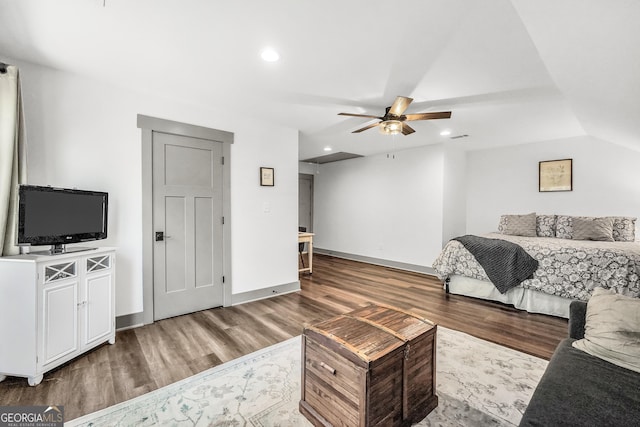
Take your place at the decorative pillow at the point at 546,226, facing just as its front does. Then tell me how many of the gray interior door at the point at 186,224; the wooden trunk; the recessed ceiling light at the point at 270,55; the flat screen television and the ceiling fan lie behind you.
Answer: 0

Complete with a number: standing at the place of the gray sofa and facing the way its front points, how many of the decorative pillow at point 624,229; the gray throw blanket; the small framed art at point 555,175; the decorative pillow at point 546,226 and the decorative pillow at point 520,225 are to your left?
0

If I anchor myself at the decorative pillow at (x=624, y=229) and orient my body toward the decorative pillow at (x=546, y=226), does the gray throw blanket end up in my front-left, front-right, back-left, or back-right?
front-left

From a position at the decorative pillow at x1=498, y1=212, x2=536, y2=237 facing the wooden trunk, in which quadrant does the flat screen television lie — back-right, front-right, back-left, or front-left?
front-right

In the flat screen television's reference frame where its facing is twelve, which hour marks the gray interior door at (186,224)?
The gray interior door is roughly at 10 o'clock from the flat screen television.

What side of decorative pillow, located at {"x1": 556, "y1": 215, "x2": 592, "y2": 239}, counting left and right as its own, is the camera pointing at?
front

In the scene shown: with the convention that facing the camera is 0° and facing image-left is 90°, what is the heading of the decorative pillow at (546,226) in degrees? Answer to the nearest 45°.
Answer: approximately 0°

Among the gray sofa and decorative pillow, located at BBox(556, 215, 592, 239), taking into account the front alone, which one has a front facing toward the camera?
the decorative pillow

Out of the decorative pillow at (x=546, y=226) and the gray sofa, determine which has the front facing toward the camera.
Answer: the decorative pillow

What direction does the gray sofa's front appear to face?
to the viewer's left

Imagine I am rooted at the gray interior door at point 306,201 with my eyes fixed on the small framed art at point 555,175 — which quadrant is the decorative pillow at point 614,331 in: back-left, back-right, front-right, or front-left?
front-right

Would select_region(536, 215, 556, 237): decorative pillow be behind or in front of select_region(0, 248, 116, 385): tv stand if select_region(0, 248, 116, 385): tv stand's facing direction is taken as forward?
in front

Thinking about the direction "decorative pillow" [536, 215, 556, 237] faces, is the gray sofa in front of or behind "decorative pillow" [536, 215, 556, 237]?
in front

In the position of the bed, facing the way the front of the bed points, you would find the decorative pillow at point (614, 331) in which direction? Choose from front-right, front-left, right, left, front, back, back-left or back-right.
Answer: front-left

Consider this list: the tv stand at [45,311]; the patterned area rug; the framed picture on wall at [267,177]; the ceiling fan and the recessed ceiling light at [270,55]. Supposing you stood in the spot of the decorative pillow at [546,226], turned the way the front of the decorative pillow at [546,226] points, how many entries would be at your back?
0

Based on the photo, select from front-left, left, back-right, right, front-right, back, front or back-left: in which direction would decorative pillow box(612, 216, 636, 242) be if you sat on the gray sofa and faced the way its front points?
right

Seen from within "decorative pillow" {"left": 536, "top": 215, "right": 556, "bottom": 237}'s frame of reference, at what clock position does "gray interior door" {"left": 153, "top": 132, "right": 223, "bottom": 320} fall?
The gray interior door is roughly at 1 o'clock from the decorative pillow.
